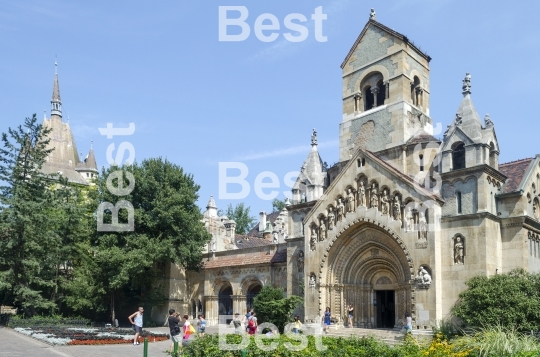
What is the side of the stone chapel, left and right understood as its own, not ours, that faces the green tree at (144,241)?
right

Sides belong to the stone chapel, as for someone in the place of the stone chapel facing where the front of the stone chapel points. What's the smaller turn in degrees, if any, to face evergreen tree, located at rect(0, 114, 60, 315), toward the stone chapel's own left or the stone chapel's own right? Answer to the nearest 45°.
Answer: approximately 45° to the stone chapel's own right

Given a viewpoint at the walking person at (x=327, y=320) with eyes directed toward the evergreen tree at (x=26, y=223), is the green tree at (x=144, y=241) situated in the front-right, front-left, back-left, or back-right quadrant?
front-right
